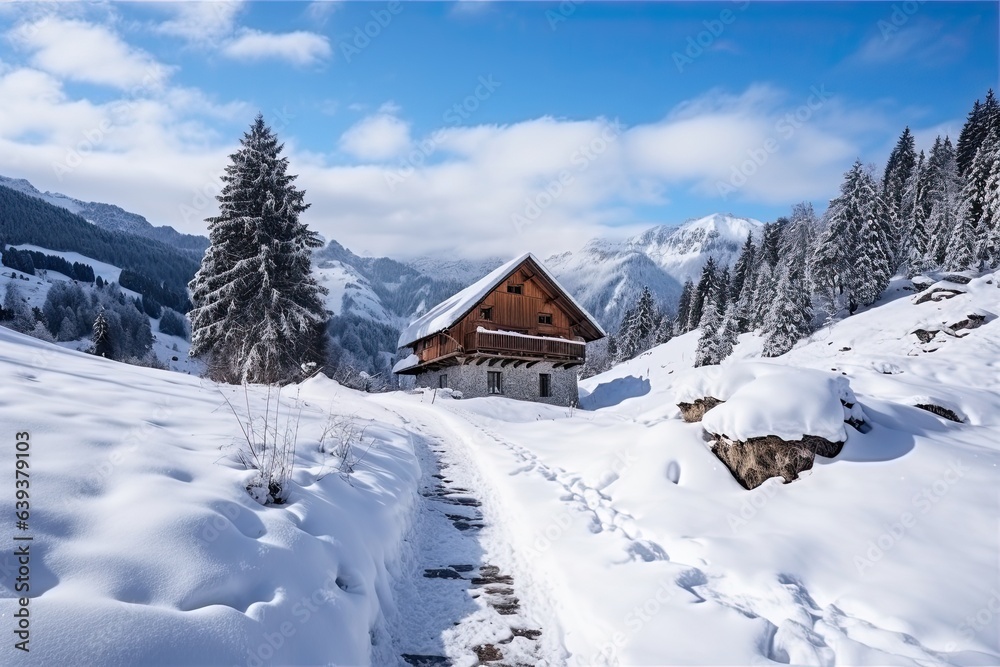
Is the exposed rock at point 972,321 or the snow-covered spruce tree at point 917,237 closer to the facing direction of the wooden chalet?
the exposed rock

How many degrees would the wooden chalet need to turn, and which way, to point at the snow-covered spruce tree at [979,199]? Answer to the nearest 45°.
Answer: approximately 45° to its left

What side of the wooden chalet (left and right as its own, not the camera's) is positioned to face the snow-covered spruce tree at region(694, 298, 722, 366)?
left

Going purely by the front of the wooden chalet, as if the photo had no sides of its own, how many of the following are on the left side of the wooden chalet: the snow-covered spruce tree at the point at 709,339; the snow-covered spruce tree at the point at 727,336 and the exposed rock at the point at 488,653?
2

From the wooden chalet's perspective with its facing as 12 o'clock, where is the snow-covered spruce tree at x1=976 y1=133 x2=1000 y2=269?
The snow-covered spruce tree is roughly at 10 o'clock from the wooden chalet.

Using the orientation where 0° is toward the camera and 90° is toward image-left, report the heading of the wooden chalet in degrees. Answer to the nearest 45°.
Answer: approximately 315°

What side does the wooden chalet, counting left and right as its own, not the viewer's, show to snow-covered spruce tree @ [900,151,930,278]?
left

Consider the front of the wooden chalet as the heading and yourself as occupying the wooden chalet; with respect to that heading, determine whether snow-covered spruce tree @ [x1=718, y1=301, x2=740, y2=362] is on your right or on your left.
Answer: on your left

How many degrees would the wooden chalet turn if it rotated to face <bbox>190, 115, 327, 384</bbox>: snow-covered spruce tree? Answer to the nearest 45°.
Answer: approximately 90° to its right
